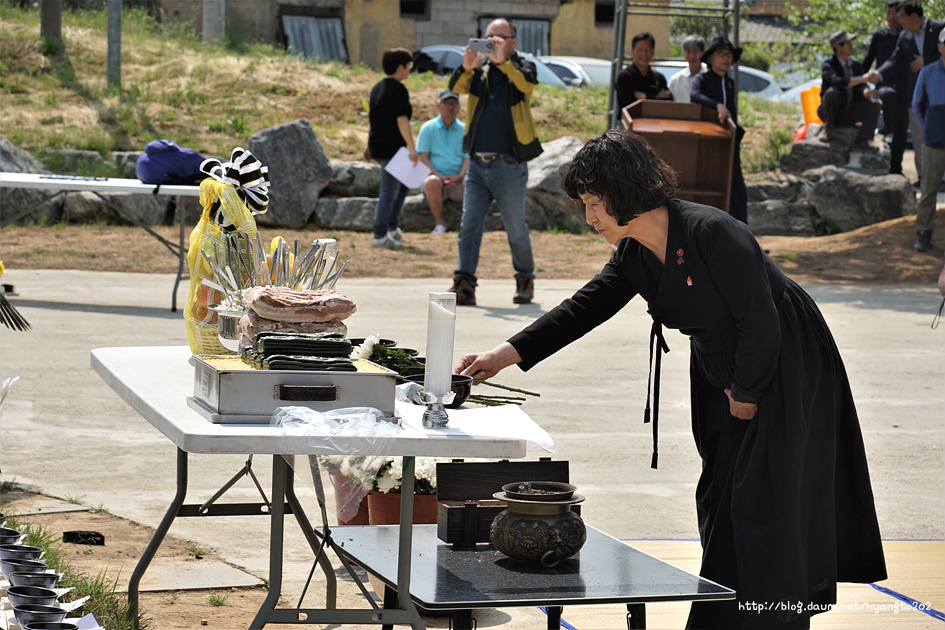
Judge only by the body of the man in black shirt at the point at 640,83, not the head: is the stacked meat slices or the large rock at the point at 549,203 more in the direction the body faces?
the stacked meat slices

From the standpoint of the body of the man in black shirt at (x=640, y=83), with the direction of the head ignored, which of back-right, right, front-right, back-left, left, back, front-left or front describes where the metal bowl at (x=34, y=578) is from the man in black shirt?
front

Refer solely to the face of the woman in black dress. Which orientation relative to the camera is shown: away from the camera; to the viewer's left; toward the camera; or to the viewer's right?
to the viewer's left

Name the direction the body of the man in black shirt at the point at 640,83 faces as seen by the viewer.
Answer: toward the camera

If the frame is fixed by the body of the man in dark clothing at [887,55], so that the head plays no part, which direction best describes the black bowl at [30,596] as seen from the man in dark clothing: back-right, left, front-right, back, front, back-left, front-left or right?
front-left

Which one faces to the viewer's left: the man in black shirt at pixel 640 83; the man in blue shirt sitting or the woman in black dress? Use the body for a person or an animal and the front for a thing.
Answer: the woman in black dress

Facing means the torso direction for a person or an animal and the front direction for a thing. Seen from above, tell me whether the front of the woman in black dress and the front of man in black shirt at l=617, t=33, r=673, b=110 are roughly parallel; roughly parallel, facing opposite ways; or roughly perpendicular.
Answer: roughly perpendicular

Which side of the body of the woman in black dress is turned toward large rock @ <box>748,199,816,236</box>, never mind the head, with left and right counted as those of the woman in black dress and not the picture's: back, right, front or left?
right

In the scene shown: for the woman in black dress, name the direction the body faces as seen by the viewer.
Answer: to the viewer's left

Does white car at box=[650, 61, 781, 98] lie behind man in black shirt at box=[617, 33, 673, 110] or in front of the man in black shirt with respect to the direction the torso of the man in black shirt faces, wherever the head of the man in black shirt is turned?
behind

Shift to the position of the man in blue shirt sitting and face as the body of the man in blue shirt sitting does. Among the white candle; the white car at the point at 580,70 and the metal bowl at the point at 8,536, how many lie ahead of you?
2

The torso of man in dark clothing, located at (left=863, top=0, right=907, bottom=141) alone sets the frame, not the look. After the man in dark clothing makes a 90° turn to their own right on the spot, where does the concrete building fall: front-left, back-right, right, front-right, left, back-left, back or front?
front

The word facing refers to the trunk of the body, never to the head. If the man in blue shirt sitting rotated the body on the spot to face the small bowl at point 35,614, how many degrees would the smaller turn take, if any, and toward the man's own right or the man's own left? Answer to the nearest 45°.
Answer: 0° — they already face it

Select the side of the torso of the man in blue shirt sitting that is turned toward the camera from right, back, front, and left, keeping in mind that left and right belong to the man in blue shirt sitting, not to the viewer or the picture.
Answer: front

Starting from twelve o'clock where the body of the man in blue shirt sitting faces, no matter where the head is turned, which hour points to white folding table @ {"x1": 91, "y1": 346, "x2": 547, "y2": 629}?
The white folding table is roughly at 12 o'clock from the man in blue shirt sitting.

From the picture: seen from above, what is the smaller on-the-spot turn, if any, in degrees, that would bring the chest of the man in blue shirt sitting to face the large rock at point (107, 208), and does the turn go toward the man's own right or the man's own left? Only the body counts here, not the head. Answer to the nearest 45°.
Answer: approximately 90° to the man's own right

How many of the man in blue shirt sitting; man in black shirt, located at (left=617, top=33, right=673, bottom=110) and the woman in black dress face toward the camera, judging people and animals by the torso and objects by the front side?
2

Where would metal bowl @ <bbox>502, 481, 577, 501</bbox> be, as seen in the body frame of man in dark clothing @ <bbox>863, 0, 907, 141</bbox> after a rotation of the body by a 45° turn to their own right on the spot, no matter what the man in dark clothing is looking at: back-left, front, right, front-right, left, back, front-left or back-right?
left
